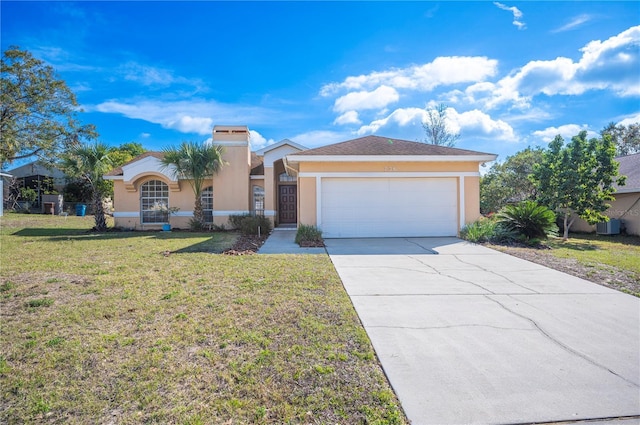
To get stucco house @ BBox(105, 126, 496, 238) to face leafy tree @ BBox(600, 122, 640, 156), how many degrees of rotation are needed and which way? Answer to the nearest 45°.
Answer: approximately 135° to its left

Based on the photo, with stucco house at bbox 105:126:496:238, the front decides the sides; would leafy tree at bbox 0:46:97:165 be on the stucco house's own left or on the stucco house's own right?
on the stucco house's own right

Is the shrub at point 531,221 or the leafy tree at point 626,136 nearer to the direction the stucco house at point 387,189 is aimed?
the shrub

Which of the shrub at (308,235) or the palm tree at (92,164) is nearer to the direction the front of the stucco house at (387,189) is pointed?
the shrub

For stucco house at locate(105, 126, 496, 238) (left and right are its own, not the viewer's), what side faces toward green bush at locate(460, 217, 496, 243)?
left

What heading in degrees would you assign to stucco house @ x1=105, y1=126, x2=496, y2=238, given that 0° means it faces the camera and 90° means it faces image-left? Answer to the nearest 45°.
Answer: approximately 0°

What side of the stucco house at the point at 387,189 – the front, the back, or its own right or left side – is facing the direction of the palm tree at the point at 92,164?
right

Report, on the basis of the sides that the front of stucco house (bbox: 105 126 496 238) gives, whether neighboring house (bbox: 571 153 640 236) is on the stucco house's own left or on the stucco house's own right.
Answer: on the stucco house's own left

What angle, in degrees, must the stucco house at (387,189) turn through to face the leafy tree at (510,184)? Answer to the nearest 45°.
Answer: approximately 135° to its left

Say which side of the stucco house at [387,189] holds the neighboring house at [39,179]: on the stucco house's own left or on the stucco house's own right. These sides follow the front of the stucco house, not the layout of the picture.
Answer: on the stucco house's own right
